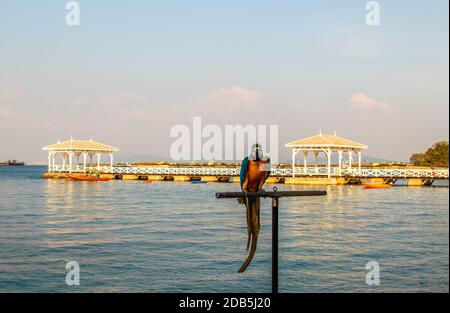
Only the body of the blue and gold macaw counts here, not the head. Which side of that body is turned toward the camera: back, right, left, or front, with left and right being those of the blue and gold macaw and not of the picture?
front
